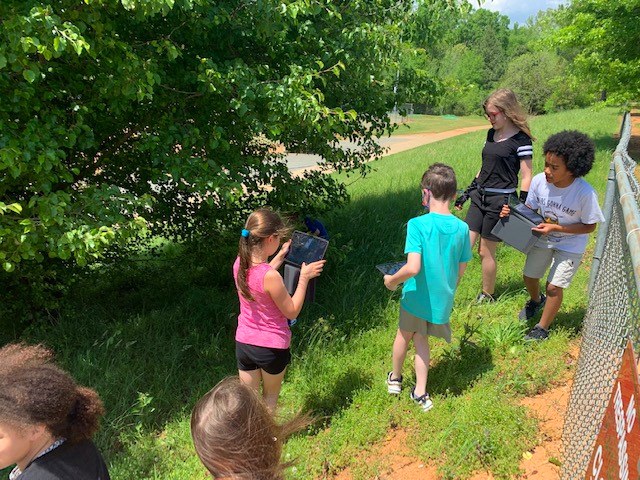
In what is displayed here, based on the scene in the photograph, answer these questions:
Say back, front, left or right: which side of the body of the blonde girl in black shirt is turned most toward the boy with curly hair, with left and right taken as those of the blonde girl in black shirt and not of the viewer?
left

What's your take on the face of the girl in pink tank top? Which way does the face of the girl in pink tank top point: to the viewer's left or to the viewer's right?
to the viewer's right

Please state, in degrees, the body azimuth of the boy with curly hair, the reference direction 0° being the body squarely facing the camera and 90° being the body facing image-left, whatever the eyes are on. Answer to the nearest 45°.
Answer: approximately 45°

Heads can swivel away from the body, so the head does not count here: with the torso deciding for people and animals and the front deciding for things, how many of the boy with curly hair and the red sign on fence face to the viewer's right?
0

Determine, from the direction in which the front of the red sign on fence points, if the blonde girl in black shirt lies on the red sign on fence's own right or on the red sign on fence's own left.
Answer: on the red sign on fence's own right

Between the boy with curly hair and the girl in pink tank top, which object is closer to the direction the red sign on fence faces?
the girl in pink tank top

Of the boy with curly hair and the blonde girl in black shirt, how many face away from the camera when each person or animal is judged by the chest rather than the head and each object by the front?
0

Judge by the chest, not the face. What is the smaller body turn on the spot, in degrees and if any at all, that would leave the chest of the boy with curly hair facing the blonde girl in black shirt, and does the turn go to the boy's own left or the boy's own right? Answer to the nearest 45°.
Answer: approximately 90° to the boy's own right

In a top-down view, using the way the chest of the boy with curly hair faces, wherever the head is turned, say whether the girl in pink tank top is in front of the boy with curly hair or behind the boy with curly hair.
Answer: in front

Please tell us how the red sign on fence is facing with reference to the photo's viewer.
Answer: facing the viewer and to the left of the viewer
